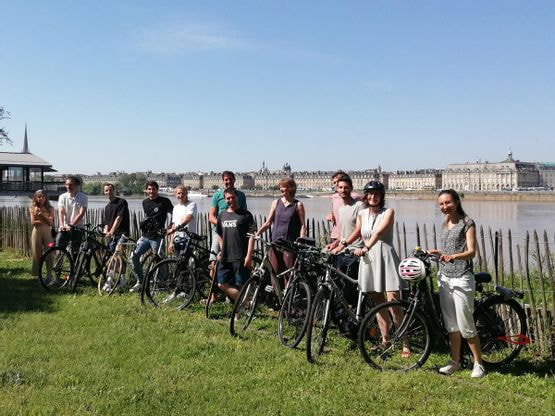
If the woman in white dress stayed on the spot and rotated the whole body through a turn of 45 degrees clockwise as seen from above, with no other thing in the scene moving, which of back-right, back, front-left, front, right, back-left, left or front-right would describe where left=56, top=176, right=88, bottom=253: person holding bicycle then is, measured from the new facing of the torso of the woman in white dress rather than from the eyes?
front-right

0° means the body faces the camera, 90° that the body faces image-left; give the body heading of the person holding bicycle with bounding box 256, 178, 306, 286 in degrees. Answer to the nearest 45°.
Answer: approximately 45°

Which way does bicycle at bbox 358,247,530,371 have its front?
to the viewer's left

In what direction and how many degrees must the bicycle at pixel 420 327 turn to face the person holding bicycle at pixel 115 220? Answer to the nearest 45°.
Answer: approximately 45° to its right
